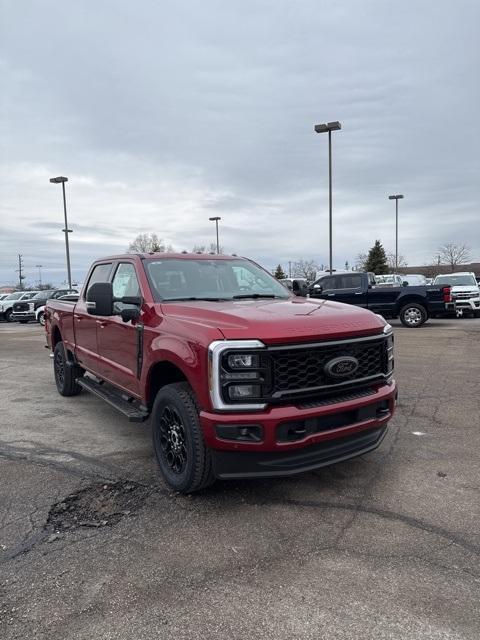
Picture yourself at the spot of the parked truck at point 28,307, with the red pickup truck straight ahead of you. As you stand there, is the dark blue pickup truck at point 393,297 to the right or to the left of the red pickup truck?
left

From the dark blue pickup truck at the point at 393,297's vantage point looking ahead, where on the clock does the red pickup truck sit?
The red pickup truck is roughly at 9 o'clock from the dark blue pickup truck.

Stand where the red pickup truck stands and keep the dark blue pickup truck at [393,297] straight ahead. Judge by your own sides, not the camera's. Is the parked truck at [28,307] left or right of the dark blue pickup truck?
left

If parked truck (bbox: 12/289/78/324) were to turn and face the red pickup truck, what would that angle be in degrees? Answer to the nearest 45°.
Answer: approximately 45° to its left

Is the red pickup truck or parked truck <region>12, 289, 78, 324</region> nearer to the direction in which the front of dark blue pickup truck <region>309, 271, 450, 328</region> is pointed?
the parked truck

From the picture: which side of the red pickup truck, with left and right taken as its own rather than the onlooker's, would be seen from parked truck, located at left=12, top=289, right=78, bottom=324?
back

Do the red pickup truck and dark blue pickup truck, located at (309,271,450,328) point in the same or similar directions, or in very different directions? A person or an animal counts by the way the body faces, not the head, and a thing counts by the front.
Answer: very different directions

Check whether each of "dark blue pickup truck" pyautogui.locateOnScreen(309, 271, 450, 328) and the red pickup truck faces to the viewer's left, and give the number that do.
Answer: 1

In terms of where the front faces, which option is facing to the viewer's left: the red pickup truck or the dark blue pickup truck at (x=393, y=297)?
the dark blue pickup truck

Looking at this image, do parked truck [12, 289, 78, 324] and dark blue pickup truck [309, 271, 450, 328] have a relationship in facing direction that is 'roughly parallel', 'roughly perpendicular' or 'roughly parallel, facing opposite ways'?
roughly perpendicular

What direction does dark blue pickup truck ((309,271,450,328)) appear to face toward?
to the viewer's left

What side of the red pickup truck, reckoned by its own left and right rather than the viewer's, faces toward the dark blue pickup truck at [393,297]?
left
